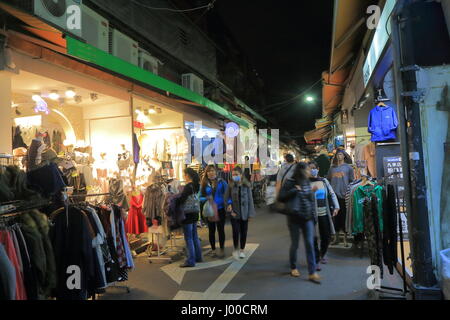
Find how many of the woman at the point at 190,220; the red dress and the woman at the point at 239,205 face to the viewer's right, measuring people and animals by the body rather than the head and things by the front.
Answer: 0

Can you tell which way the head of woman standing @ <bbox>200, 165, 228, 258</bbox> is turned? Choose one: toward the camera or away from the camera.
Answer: toward the camera

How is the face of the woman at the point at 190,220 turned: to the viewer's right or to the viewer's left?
to the viewer's left

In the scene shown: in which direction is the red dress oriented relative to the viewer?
toward the camera

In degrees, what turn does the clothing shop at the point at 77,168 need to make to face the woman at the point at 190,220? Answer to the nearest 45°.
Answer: approximately 45° to its left

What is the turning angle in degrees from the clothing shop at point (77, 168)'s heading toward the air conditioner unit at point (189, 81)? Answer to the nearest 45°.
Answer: approximately 90° to its left

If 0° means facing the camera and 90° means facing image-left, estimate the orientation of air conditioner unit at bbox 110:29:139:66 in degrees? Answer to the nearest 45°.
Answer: approximately 315°

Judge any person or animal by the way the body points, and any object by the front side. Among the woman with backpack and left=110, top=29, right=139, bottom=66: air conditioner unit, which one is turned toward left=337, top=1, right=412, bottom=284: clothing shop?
the air conditioner unit

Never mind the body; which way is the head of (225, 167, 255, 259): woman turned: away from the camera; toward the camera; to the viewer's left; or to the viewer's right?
toward the camera

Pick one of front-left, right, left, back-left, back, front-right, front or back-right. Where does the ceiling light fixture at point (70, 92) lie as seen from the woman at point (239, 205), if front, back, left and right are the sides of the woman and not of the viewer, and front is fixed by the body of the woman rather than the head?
right

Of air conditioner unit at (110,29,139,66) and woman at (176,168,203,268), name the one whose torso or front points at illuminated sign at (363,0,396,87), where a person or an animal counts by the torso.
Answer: the air conditioner unit
